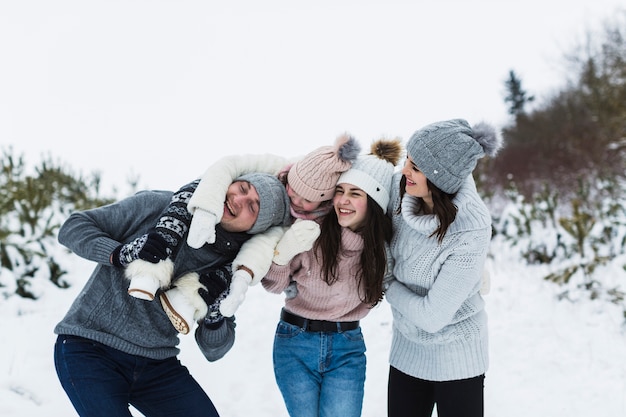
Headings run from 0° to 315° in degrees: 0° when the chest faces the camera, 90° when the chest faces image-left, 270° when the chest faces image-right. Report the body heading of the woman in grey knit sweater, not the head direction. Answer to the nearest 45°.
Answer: approximately 45°

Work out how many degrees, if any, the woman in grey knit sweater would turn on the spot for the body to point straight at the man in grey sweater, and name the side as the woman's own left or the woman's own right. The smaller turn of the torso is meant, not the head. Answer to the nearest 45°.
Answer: approximately 45° to the woman's own right
